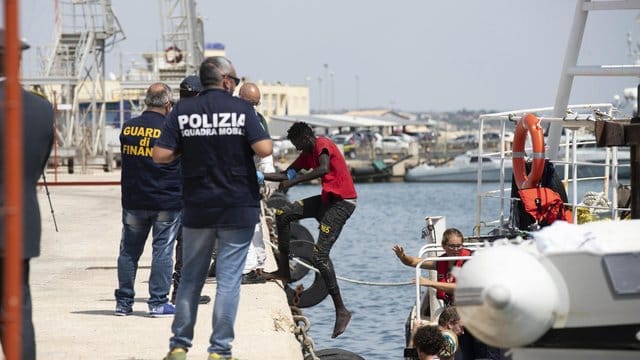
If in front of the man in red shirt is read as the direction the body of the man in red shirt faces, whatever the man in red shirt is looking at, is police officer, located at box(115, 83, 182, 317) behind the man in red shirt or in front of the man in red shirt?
in front

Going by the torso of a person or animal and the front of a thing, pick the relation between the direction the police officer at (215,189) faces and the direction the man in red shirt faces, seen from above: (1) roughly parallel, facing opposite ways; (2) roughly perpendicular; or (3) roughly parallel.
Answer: roughly perpendicular

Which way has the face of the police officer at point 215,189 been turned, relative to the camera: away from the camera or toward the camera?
away from the camera

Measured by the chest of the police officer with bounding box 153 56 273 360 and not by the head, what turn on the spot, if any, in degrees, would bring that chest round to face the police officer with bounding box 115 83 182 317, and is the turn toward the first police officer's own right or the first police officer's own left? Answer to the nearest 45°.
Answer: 0° — they already face them

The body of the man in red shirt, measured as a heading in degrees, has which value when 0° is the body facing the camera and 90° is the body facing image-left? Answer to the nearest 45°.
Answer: approximately 90°

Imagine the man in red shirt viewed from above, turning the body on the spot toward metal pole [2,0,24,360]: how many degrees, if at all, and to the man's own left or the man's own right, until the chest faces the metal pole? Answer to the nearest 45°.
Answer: approximately 90° to the man's own left

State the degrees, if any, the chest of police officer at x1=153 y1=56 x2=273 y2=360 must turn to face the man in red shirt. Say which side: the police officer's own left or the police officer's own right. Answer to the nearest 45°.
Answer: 0° — they already face them

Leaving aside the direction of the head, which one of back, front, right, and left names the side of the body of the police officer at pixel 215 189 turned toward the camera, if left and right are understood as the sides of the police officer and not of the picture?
back

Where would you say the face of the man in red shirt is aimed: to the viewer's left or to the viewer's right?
to the viewer's left

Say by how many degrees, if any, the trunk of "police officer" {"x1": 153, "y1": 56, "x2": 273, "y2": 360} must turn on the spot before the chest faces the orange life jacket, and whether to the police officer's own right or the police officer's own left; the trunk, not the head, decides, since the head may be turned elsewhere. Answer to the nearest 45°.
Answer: approximately 45° to the police officer's own right

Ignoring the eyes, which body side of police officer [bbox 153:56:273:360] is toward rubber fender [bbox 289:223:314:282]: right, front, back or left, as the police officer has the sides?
front

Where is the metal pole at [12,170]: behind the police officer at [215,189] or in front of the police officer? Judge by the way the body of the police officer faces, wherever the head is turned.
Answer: behind

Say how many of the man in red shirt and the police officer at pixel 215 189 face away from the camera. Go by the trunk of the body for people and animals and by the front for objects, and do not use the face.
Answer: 1

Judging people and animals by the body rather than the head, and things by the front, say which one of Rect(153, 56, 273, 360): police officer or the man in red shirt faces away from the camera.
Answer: the police officer

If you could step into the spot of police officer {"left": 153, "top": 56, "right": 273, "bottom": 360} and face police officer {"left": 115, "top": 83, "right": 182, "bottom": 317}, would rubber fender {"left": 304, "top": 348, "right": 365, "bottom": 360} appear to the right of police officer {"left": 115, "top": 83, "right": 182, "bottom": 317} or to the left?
right

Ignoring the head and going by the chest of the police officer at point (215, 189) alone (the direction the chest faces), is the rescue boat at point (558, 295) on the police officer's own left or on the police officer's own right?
on the police officer's own right
